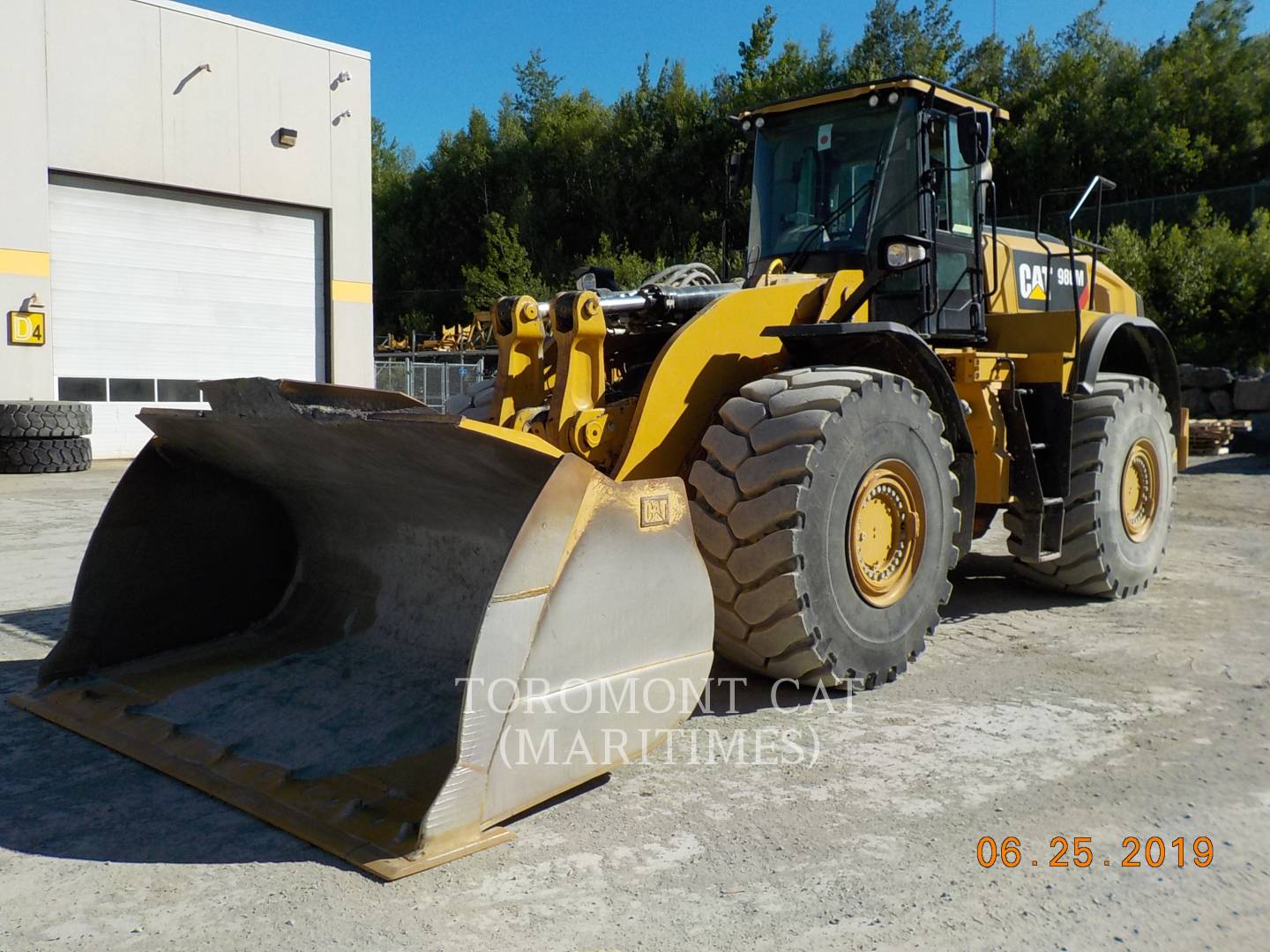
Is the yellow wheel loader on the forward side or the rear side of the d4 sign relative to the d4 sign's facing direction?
on the forward side

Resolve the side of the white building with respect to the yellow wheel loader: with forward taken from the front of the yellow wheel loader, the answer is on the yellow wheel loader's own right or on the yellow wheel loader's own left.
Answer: on the yellow wheel loader's own right

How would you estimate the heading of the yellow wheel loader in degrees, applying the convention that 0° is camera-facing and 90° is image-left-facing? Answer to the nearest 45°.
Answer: approximately 45°

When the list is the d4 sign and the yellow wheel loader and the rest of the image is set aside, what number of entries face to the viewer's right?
0

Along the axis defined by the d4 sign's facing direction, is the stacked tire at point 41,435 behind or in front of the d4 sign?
in front

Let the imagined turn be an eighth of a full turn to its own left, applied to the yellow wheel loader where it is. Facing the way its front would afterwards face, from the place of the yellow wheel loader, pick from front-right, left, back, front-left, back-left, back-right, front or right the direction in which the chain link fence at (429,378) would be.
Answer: back

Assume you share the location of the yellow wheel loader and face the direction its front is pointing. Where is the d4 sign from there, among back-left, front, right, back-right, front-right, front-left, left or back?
right

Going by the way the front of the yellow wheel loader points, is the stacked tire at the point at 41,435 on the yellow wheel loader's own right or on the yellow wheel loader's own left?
on the yellow wheel loader's own right

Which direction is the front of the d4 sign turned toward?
toward the camera

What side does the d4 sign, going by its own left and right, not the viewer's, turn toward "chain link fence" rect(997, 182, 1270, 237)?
left

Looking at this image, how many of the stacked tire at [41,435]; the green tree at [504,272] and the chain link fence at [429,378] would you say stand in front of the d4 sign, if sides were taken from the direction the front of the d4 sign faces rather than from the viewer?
1

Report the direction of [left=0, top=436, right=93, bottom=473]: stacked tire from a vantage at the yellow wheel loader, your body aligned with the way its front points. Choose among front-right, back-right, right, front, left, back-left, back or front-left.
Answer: right

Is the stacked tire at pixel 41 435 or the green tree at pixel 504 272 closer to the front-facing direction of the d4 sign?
the stacked tire

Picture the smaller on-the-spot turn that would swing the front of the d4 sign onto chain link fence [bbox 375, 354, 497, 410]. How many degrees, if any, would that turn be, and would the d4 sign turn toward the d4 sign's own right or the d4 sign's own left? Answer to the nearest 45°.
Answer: approximately 135° to the d4 sign's own left
